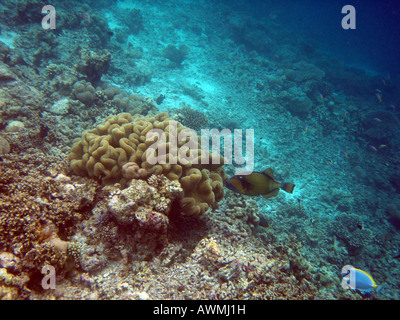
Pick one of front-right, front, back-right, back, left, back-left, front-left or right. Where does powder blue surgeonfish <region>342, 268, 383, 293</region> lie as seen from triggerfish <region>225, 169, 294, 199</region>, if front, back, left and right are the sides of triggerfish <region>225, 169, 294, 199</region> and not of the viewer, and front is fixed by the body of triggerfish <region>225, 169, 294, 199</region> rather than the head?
back

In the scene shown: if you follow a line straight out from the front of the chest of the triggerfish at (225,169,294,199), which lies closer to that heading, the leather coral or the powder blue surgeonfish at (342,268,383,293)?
the leather coral

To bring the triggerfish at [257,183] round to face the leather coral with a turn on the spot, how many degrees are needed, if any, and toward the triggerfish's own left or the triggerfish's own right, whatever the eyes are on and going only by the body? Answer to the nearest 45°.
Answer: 0° — it already faces it

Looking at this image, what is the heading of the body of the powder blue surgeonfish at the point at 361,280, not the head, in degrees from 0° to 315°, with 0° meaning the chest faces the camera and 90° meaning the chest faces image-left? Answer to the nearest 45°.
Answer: approximately 90°

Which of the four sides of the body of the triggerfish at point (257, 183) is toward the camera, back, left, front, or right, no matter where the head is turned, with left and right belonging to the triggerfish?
left
